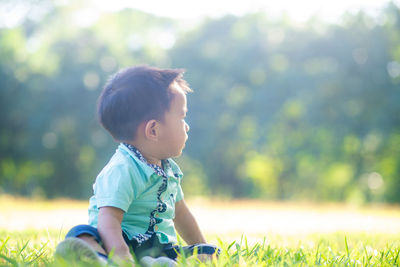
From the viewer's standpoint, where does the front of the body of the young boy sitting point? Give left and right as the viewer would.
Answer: facing the viewer and to the right of the viewer

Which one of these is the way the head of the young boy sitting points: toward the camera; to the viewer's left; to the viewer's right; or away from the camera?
to the viewer's right
